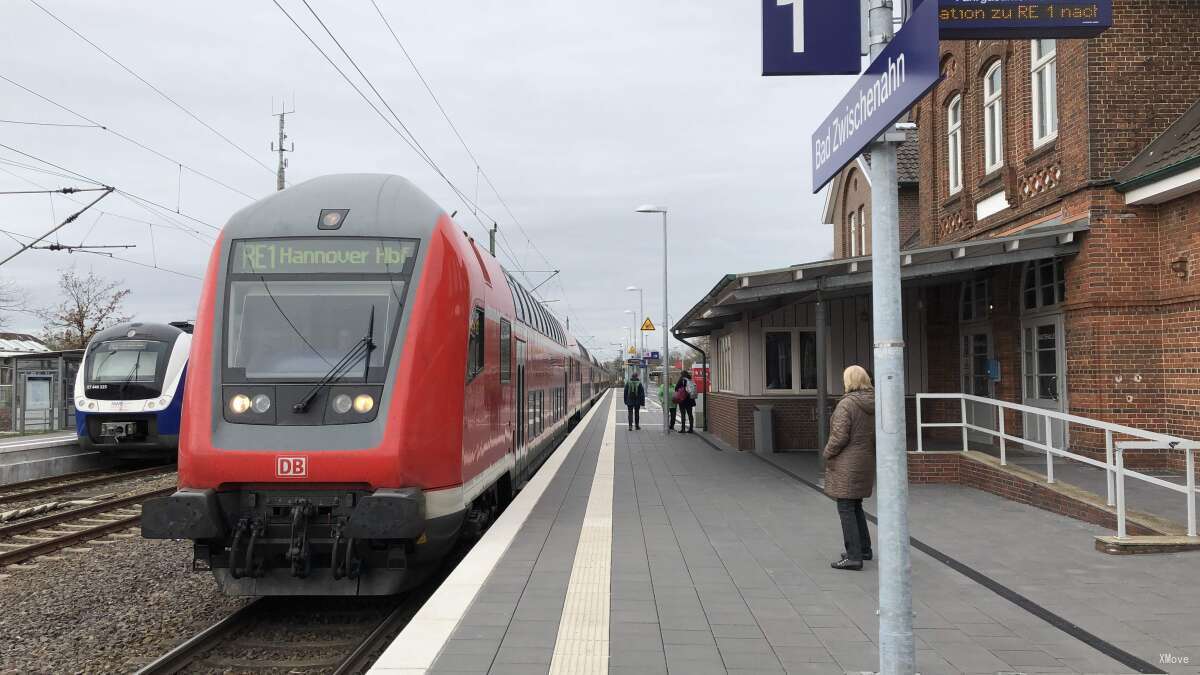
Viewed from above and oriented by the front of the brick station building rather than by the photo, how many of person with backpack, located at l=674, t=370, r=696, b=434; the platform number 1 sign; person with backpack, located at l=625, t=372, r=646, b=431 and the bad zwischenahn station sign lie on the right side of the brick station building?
2

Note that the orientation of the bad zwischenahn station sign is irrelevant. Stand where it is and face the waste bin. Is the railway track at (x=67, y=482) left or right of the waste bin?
left

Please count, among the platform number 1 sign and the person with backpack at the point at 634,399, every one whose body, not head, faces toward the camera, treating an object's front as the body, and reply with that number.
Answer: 1

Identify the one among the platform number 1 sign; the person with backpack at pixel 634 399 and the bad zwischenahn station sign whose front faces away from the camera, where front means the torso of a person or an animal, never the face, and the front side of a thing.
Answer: the person with backpack

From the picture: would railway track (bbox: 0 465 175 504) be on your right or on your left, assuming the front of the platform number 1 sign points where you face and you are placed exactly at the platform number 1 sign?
on your right

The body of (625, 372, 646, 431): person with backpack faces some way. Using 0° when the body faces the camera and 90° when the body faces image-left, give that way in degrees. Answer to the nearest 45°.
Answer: approximately 180°

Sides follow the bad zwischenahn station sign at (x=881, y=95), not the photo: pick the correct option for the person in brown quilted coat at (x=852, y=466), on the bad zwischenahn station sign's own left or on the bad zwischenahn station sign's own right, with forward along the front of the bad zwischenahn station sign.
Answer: on the bad zwischenahn station sign's own right

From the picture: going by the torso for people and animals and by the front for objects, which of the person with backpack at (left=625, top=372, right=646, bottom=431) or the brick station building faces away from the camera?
the person with backpack

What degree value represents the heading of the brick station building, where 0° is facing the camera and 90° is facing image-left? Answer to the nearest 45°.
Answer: approximately 45°
